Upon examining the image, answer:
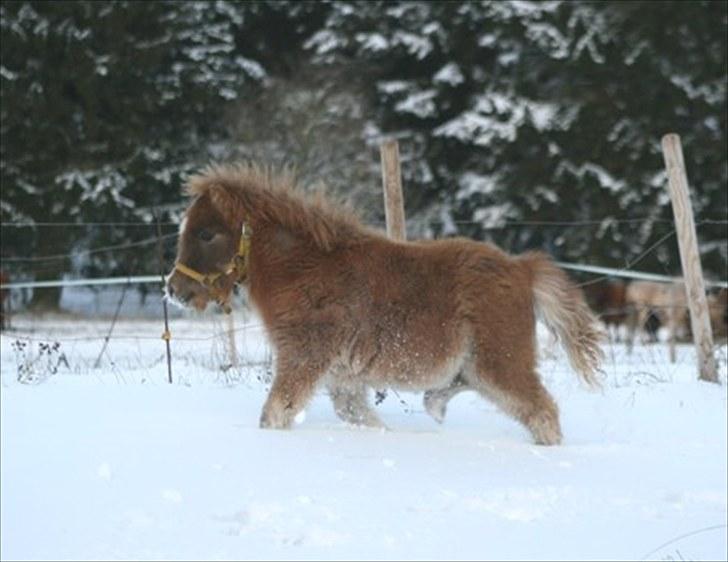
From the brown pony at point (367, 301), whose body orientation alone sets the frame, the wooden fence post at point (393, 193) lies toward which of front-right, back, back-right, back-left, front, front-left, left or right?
right

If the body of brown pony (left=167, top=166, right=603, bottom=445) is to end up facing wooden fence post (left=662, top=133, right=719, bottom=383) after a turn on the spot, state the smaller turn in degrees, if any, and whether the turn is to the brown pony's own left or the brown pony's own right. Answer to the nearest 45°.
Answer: approximately 135° to the brown pony's own right

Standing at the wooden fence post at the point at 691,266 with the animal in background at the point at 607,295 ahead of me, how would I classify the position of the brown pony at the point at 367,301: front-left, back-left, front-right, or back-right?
back-left

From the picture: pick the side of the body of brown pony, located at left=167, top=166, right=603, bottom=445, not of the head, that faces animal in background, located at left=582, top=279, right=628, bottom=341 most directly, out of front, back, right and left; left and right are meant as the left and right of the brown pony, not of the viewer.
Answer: right

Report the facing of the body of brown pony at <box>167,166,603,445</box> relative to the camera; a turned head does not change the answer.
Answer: to the viewer's left

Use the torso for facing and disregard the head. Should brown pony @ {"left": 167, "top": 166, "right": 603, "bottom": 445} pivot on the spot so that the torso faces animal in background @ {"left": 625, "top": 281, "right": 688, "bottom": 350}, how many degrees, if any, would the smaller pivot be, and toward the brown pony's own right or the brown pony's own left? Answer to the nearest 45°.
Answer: approximately 90° to the brown pony's own right

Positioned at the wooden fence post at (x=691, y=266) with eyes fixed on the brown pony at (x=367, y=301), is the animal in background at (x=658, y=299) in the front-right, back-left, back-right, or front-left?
back-right
